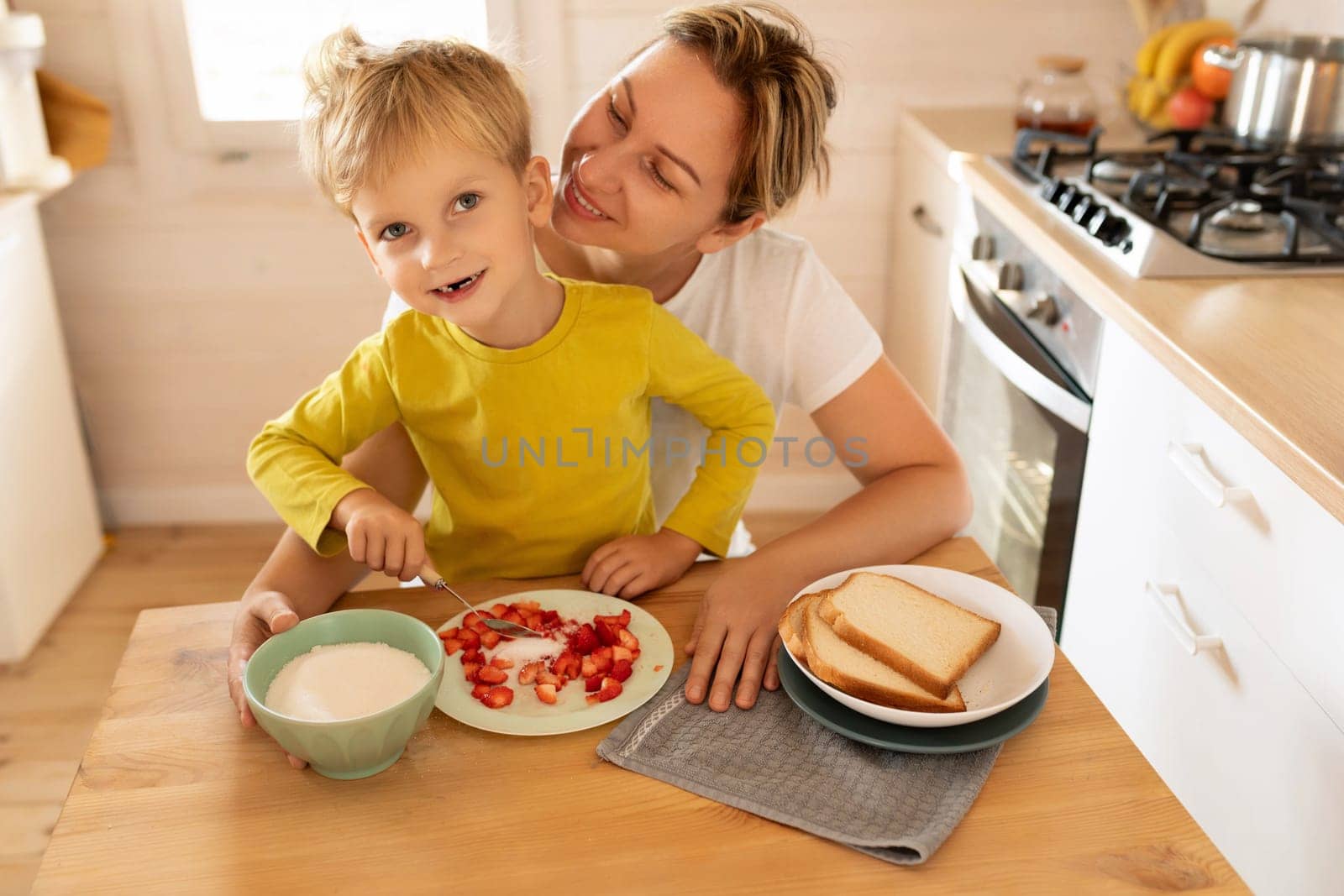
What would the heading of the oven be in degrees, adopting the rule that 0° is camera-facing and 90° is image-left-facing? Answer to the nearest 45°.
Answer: approximately 45°

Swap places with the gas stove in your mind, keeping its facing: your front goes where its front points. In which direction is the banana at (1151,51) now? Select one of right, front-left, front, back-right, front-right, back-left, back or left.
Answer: back-right

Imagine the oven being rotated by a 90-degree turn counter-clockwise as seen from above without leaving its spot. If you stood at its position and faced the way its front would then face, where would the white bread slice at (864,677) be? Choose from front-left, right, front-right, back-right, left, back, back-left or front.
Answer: front-right

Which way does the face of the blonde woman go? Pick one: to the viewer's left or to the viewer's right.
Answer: to the viewer's left

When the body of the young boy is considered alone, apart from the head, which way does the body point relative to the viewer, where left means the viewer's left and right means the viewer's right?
facing the viewer

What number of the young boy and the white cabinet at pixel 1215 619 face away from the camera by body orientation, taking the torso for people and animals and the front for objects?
0

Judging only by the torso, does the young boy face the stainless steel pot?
no

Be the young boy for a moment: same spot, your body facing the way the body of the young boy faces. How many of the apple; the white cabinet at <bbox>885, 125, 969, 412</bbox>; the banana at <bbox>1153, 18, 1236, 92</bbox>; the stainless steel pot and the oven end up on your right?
0

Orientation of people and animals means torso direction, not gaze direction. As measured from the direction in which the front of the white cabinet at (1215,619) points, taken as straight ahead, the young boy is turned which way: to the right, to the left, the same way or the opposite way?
to the left

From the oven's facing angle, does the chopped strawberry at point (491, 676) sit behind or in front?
in front

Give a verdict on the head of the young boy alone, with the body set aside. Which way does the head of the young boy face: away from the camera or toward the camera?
toward the camera

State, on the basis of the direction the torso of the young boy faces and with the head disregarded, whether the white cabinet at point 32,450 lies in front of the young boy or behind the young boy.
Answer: behind

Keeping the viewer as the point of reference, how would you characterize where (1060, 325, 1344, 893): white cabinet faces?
facing the viewer and to the left of the viewer

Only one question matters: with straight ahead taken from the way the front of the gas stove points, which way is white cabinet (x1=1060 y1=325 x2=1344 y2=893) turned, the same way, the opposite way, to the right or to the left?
the same way

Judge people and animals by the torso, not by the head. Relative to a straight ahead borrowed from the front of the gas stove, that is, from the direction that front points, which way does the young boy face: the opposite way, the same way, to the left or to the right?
to the left

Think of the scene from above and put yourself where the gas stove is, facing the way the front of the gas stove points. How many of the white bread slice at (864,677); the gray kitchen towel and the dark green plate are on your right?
0

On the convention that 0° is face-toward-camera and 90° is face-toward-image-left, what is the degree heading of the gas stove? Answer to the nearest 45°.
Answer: approximately 45°

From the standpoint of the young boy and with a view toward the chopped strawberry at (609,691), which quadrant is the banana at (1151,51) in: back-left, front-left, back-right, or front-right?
back-left

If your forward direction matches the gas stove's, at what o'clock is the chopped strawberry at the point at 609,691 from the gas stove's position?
The chopped strawberry is roughly at 11 o'clock from the gas stove.
